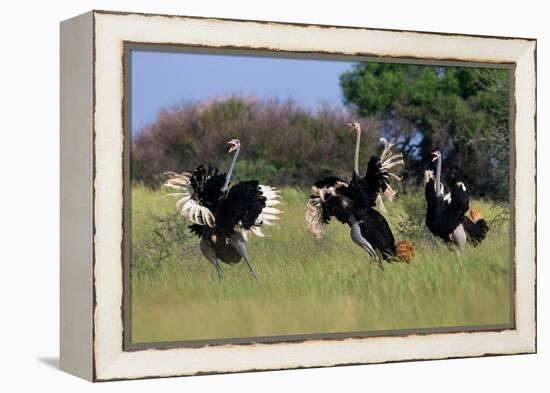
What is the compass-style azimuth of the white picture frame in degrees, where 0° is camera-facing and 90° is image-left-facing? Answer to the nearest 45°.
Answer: approximately 315°
